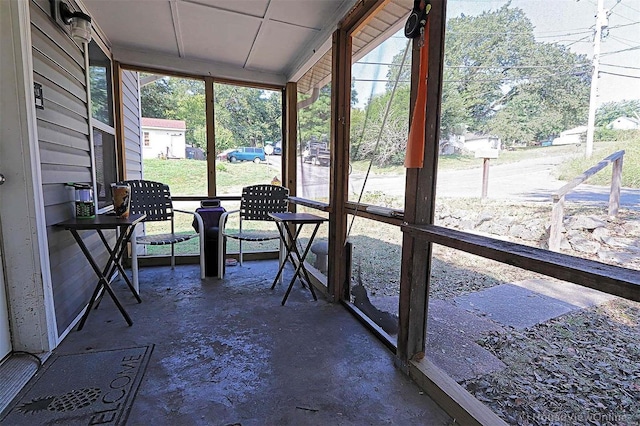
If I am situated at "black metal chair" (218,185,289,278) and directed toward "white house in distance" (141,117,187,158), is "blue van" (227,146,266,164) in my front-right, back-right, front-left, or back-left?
front-right

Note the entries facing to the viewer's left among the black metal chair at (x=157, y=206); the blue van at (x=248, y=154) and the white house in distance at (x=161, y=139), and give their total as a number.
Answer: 1

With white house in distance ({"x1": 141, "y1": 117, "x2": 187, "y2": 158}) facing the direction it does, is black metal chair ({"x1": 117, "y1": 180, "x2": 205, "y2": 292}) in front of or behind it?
in front

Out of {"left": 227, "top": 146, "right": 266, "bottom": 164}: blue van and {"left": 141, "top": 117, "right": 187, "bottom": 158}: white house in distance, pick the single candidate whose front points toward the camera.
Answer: the white house in distance

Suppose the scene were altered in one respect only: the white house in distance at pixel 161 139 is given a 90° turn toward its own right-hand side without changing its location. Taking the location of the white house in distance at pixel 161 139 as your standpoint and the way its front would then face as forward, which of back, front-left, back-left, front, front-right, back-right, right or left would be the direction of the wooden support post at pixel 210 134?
back-left

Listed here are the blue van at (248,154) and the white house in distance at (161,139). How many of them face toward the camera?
1

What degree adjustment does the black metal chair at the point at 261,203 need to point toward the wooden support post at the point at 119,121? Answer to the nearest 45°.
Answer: approximately 45° to its right

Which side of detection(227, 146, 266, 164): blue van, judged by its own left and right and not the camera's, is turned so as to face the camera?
left

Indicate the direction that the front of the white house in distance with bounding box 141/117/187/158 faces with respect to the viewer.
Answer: facing the viewer

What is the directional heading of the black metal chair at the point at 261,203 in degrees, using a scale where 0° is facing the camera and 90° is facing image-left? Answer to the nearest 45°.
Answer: approximately 45°

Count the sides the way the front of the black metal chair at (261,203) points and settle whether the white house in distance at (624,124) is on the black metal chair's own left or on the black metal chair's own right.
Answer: on the black metal chair's own left

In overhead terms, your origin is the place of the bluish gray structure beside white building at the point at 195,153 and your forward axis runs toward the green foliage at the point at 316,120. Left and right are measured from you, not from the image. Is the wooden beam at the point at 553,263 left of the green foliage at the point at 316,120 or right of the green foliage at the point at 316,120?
right
